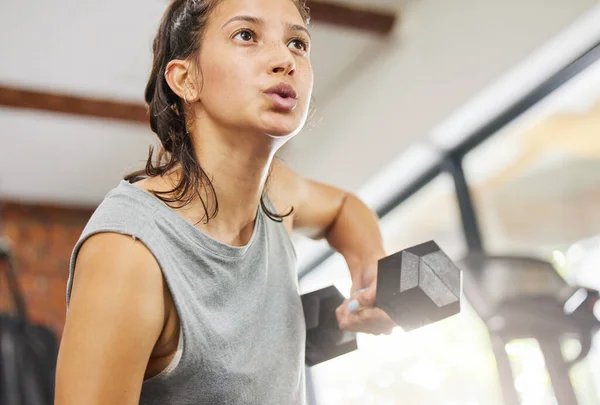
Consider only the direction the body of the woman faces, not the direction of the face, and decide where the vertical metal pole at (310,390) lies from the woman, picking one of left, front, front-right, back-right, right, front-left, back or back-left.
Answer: back-left

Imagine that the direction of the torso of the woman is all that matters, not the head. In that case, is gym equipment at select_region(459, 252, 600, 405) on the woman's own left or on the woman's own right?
on the woman's own left

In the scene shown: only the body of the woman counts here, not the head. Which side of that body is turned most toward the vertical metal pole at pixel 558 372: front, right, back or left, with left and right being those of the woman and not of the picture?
left

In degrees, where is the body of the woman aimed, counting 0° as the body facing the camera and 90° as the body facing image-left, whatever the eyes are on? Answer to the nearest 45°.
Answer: approximately 315°

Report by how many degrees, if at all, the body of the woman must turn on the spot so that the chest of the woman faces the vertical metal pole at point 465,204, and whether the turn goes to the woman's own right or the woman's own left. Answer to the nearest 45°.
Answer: approximately 90° to the woman's own left

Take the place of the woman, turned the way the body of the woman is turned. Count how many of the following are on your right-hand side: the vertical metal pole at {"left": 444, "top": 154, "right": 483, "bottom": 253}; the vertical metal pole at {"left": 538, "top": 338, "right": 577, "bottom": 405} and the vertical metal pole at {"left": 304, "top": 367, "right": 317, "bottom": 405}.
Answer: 0

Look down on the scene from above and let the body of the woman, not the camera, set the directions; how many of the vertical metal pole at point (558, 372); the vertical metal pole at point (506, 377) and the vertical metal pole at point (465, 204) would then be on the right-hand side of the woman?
0

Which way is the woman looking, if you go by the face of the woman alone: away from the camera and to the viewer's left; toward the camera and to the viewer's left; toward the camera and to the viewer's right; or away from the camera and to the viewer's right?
toward the camera and to the viewer's right

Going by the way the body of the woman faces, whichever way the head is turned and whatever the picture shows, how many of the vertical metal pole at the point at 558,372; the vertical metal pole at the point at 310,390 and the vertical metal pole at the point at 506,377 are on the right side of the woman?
0
